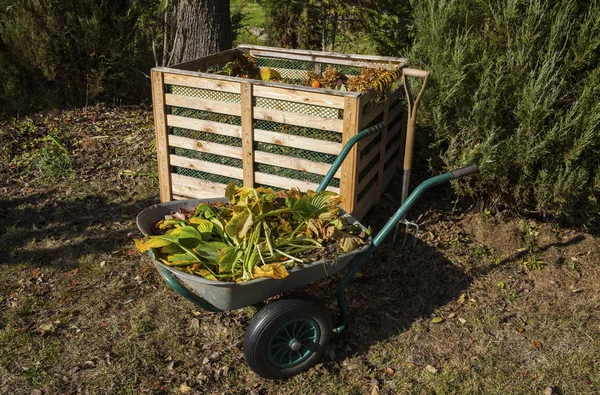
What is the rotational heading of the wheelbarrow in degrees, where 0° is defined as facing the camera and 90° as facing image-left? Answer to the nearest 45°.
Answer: approximately 45°

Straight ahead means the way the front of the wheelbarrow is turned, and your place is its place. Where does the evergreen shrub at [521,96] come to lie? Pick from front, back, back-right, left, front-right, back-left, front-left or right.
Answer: back

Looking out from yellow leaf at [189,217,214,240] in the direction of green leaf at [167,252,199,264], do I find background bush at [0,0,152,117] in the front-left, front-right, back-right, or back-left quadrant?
back-right

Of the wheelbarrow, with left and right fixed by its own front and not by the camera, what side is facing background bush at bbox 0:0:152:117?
right
